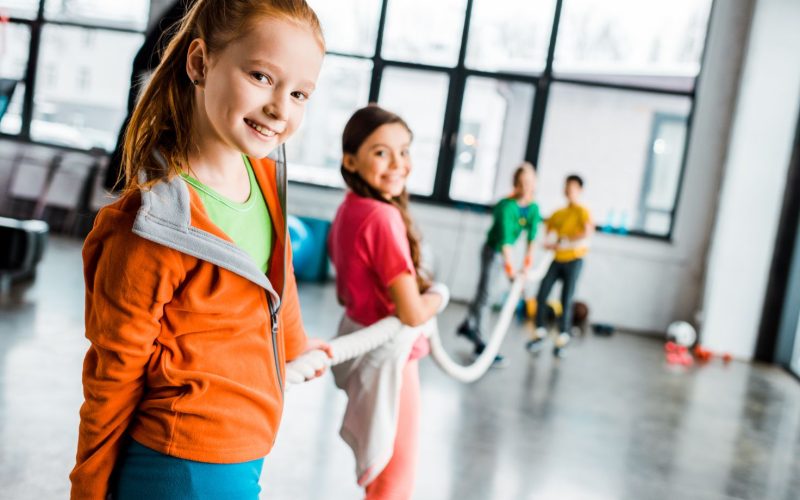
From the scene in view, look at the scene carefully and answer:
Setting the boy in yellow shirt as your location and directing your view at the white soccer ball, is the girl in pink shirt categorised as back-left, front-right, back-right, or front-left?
back-right

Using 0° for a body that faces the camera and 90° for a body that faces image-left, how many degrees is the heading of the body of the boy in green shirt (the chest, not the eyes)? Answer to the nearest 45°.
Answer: approximately 315°

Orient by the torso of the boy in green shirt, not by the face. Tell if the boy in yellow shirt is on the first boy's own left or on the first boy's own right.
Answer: on the first boy's own left

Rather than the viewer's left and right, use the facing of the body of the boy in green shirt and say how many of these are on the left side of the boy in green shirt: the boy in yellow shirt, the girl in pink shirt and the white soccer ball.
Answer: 2

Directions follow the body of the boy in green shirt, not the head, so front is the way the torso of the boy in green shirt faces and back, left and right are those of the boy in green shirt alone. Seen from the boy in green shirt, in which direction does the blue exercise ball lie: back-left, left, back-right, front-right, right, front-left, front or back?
back

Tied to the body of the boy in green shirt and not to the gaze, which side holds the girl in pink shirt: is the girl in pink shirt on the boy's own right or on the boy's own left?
on the boy's own right

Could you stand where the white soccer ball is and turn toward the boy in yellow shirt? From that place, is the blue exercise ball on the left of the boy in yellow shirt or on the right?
right

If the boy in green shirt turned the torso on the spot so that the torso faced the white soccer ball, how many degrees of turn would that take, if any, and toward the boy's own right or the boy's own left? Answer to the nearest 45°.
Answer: approximately 90° to the boy's own left

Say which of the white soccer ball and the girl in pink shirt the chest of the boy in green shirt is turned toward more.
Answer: the girl in pink shirt
